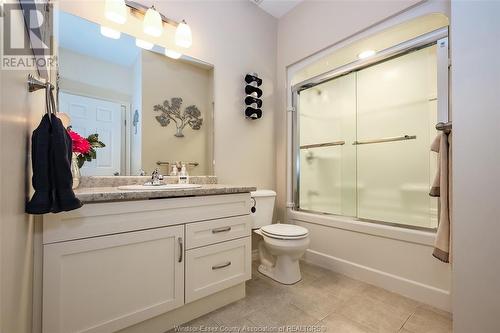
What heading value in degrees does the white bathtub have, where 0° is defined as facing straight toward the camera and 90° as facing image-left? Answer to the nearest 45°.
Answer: approximately 45°

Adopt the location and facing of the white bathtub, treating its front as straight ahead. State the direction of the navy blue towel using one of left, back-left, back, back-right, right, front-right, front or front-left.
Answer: front

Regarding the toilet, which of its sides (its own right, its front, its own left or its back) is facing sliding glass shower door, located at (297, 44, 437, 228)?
left

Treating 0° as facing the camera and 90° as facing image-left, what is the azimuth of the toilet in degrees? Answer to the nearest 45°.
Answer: approximately 315°

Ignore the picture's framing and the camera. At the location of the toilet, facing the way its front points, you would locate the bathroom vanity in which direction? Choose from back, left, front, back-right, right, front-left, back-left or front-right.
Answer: right

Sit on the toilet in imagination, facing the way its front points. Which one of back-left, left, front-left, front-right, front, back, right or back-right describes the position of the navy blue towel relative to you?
right

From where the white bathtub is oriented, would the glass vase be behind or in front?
in front

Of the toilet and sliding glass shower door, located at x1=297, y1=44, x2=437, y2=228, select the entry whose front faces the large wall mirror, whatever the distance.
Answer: the sliding glass shower door

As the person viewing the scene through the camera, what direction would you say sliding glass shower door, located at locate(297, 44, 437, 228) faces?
facing the viewer and to the left of the viewer

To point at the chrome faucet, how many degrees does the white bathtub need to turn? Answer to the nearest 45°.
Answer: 0° — it already faces it

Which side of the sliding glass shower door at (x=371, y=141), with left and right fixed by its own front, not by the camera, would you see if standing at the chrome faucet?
front
